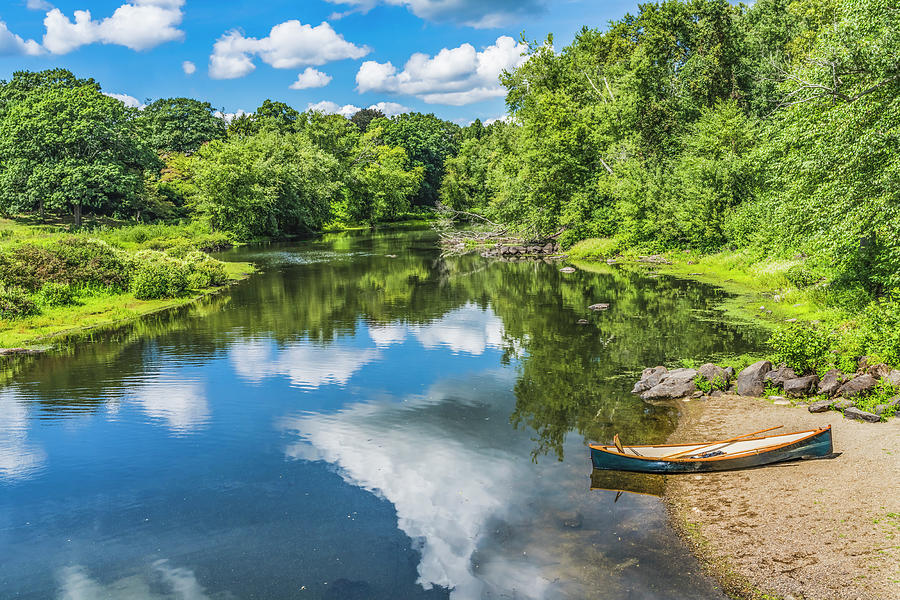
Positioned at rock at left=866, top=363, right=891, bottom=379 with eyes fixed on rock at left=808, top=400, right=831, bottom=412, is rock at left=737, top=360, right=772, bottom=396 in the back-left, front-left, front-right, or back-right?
front-right

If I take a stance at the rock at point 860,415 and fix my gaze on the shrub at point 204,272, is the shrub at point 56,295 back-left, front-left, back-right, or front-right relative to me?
front-left

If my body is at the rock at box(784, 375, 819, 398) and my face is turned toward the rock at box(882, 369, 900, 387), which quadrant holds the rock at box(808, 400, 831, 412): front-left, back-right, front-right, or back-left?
front-right

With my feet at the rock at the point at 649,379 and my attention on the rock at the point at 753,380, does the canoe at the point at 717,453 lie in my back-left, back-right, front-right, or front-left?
front-right

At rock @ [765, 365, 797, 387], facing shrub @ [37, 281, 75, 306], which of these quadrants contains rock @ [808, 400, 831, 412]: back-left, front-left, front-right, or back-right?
back-left
